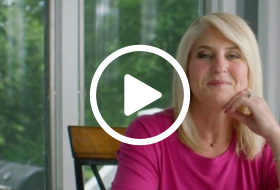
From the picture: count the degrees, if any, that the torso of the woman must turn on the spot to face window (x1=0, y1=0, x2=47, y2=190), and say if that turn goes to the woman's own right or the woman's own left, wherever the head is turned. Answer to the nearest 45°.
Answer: approximately 135° to the woman's own right

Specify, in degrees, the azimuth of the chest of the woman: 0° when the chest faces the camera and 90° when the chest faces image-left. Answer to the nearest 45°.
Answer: approximately 0°

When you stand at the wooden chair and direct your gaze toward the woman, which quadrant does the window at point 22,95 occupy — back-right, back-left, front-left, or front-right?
back-left

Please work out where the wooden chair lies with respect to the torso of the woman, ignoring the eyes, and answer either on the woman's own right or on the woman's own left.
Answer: on the woman's own right
